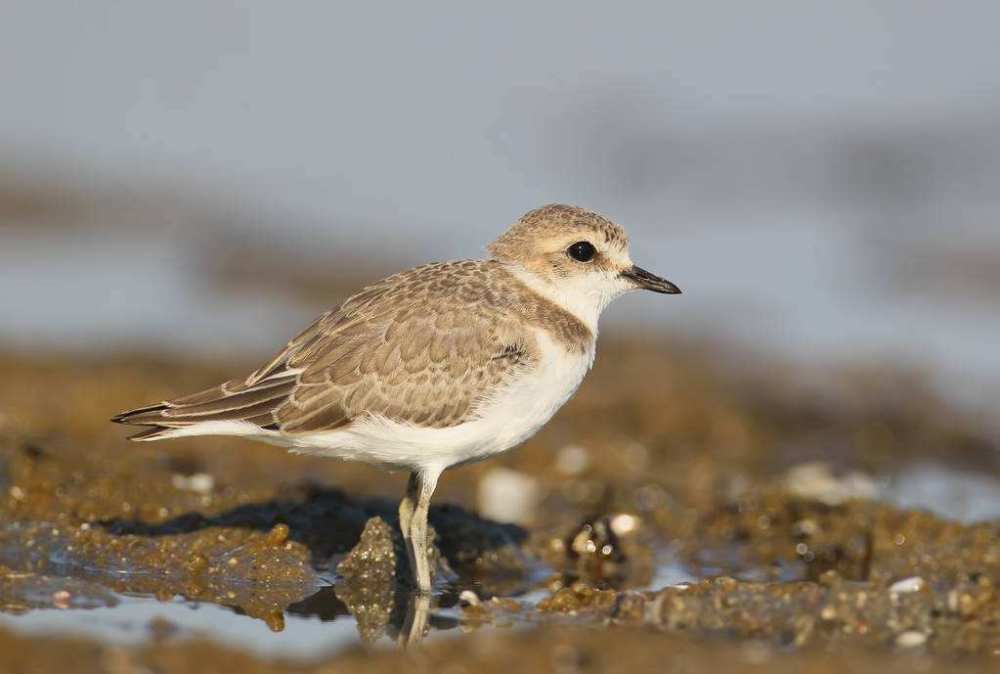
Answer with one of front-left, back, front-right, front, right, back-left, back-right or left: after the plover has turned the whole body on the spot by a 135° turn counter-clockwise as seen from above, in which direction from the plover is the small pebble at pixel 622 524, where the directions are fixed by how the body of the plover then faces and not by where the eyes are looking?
right

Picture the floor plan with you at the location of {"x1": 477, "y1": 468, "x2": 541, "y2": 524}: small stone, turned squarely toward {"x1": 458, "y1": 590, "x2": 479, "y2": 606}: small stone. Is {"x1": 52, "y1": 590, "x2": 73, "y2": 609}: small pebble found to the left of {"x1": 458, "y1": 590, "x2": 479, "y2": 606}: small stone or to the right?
right

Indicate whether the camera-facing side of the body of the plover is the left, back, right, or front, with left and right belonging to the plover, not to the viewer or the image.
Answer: right

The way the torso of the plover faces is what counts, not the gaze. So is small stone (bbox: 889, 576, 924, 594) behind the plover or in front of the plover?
in front

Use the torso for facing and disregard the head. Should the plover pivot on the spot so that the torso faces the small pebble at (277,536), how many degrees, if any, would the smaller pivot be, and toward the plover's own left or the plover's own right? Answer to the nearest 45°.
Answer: approximately 135° to the plover's own left

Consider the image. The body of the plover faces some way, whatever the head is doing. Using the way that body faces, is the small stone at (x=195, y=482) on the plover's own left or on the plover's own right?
on the plover's own left

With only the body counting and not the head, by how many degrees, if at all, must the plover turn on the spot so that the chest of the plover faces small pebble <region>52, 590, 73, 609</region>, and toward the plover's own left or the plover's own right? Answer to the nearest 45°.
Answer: approximately 180°

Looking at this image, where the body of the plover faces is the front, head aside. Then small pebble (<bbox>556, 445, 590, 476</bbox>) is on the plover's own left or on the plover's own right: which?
on the plover's own left

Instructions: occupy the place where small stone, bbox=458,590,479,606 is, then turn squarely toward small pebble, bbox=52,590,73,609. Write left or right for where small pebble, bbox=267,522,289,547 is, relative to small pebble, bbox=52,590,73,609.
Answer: right

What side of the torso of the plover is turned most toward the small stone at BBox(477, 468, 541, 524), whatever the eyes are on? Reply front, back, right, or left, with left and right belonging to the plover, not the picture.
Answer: left
